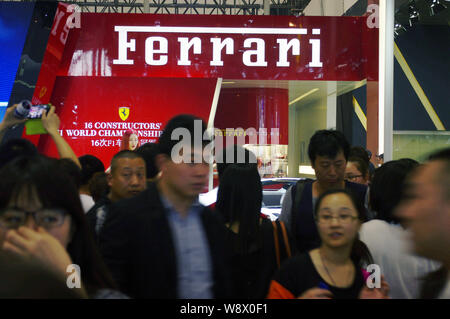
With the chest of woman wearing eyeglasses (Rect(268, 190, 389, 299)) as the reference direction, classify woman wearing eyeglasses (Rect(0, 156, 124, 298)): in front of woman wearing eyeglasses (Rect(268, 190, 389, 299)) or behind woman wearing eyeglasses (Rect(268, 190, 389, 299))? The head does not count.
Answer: in front

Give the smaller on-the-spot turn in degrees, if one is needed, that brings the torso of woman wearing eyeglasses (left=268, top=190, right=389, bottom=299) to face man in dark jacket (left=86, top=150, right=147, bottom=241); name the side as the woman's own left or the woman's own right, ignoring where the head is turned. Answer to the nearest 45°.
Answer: approximately 135° to the woman's own right

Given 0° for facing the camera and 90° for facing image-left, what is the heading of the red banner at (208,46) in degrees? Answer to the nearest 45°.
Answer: approximately 0°

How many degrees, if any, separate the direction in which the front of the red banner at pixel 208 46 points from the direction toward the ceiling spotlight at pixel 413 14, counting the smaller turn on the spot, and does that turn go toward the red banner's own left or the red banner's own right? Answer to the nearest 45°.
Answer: approximately 90° to the red banner's own left

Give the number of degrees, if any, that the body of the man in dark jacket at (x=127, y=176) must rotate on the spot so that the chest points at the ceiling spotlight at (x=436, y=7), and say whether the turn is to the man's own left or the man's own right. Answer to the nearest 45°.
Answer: approximately 90° to the man's own left

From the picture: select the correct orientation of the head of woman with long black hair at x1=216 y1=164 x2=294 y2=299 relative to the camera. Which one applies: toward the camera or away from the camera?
away from the camera

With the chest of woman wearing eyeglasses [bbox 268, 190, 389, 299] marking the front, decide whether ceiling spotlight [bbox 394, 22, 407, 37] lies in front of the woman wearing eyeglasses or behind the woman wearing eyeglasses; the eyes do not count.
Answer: behind

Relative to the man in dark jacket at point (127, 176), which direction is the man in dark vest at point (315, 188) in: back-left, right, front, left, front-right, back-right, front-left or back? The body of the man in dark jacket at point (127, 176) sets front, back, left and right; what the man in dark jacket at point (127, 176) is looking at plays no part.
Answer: front-left

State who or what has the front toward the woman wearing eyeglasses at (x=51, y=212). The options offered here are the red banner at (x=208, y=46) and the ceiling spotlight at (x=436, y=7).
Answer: the red banner

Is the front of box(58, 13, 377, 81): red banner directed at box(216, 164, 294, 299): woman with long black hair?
yes
